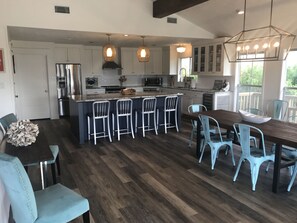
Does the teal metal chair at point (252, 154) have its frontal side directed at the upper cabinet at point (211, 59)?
no

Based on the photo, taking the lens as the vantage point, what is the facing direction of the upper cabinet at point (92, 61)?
facing the viewer

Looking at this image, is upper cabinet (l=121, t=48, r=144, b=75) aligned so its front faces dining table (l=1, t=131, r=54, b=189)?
yes

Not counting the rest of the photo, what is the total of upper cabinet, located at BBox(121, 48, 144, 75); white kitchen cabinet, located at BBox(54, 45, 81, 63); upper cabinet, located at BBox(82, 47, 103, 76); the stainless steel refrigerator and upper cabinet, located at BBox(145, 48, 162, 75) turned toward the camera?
5

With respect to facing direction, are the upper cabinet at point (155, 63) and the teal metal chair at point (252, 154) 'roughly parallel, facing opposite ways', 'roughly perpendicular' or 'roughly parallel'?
roughly perpendicular

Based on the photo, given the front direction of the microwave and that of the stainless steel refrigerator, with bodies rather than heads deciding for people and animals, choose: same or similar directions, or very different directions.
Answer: same or similar directions

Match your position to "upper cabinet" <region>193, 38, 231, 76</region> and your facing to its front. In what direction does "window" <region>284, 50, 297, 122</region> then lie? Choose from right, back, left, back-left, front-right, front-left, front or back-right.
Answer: left

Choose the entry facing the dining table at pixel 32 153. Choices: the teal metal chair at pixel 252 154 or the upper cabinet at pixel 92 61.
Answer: the upper cabinet

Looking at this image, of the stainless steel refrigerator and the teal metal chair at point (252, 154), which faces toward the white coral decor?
the stainless steel refrigerator

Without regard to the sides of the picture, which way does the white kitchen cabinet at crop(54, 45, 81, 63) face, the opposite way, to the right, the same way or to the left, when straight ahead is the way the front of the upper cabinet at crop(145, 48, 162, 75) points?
the same way

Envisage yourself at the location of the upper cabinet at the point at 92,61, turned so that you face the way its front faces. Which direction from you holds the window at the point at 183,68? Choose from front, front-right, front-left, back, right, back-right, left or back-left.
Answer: left

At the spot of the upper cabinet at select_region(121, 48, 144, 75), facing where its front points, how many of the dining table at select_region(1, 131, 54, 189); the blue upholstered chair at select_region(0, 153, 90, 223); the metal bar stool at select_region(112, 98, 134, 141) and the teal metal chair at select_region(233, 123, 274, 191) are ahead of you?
4

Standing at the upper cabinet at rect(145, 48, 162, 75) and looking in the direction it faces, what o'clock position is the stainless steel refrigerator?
The stainless steel refrigerator is roughly at 2 o'clock from the upper cabinet.

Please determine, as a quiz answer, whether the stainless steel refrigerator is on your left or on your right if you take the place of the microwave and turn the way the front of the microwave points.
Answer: on your right

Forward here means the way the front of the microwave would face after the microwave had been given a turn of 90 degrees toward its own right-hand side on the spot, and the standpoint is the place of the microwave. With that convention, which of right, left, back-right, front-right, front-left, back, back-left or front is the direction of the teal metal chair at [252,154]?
left

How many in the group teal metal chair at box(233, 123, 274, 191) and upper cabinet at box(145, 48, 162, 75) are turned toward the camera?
1

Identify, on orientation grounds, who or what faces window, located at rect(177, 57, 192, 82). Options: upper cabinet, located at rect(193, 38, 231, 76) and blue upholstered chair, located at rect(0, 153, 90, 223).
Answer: the blue upholstered chair

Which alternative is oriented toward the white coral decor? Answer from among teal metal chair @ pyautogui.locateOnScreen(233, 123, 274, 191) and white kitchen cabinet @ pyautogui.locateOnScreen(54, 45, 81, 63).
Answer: the white kitchen cabinet

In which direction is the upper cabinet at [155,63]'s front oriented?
toward the camera

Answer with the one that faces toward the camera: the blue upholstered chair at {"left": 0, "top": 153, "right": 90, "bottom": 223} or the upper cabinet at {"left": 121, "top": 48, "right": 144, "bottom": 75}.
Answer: the upper cabinet
